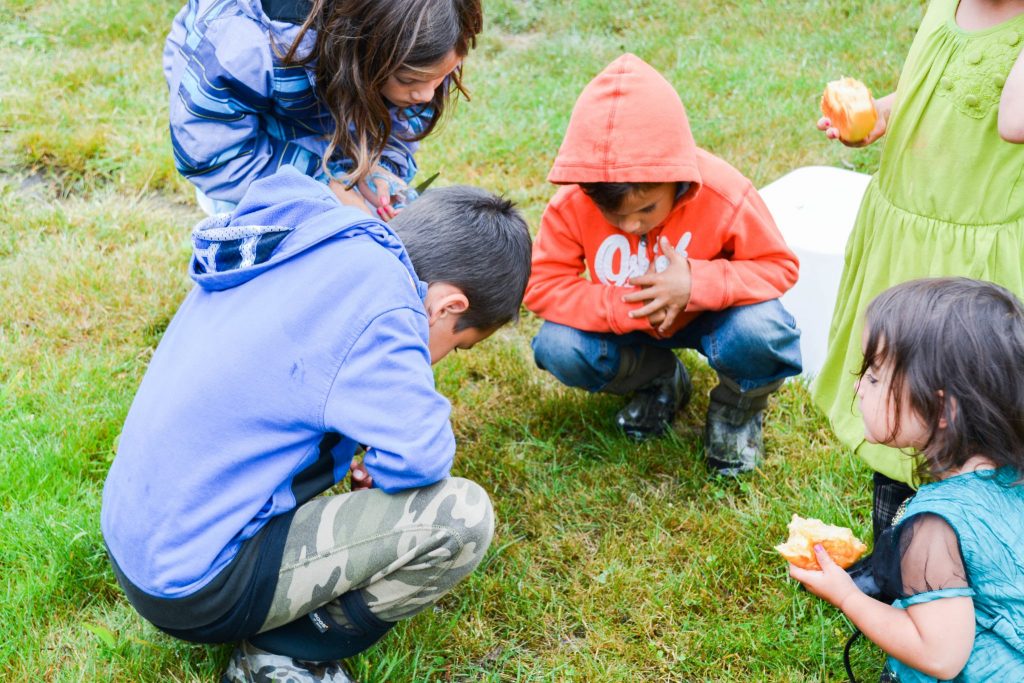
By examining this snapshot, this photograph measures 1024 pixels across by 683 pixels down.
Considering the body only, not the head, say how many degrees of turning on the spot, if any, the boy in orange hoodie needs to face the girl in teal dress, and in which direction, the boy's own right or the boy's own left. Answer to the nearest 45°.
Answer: approximately 45° to the boy's own left

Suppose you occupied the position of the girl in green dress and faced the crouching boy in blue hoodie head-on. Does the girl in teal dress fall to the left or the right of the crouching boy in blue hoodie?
left

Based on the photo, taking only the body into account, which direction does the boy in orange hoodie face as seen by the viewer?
toward the camera

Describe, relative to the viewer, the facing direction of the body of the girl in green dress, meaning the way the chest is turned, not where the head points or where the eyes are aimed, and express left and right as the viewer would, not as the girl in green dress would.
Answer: facing the viewer and to the left of the viewer

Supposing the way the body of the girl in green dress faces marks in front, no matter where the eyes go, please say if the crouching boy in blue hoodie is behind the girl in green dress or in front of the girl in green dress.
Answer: in front

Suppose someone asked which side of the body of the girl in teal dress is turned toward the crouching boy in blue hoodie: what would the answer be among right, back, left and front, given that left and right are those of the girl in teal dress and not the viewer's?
front

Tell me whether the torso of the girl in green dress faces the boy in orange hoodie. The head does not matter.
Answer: no

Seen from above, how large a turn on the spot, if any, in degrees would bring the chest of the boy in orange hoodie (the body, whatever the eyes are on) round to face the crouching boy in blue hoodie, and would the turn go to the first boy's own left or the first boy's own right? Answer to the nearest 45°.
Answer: approximately 45° to the first boy's own right

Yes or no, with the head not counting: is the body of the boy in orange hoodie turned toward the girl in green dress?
no

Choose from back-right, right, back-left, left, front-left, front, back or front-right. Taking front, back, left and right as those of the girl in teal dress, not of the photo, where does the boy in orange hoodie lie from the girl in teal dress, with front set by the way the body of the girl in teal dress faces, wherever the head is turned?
front-right

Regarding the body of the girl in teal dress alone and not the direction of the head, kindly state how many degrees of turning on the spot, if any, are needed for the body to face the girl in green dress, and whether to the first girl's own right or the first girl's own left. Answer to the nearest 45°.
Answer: approximately 90° to the first girl's own right

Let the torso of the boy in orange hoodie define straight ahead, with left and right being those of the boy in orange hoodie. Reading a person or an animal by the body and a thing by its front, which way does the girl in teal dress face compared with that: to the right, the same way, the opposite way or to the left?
to the right

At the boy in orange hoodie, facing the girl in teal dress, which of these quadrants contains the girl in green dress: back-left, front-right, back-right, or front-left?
front-left

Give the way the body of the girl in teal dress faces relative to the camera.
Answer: to the viewer's left

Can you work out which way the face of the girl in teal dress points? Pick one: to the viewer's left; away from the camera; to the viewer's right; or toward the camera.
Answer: to the viewer's left
